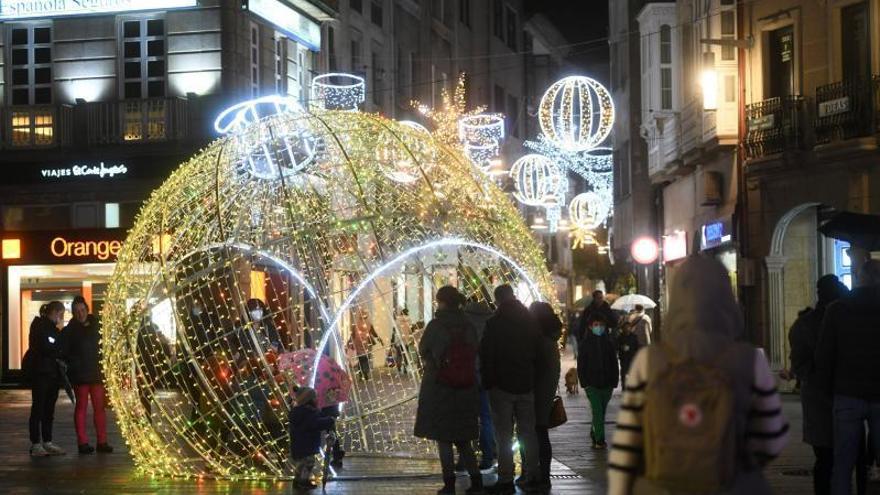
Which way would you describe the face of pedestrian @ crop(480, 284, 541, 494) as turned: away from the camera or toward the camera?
away from the camera

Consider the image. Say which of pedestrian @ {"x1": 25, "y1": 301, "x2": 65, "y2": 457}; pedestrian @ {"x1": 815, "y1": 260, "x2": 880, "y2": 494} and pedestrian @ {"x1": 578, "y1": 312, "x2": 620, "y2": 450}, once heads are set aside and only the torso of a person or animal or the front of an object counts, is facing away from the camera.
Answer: pedestrian @ {"x1": 815, "y1": 260, "x2": 880, "y2": 494}

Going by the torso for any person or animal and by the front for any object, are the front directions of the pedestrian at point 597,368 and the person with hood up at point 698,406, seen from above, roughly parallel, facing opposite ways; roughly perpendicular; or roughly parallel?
roughly parallel, facing opposite ways

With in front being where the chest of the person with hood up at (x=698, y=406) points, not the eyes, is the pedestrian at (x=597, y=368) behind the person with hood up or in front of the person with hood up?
in front

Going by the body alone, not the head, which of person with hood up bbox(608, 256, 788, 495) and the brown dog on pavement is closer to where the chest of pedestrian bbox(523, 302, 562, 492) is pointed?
the brown dog on pavement

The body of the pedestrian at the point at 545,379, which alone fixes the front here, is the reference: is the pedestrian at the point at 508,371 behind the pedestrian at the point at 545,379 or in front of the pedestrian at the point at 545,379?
in front

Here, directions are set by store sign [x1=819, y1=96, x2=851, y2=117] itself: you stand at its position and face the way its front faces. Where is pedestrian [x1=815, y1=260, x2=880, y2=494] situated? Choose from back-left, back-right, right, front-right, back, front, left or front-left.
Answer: front-left

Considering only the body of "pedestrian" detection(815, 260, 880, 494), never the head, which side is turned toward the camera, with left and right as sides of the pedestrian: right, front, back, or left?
back

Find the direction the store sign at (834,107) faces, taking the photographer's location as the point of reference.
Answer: facing the viewer and to the left of the viewer

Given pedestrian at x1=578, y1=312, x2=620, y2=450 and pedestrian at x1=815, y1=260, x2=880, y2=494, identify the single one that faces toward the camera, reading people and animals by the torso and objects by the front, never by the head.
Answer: pedestrian at x1=578, y1=312, x2=620, y2=450

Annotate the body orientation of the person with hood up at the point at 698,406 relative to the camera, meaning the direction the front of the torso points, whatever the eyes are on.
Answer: away from the camera

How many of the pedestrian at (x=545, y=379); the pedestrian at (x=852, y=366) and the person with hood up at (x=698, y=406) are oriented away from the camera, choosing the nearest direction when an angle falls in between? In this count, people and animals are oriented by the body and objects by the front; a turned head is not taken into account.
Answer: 3

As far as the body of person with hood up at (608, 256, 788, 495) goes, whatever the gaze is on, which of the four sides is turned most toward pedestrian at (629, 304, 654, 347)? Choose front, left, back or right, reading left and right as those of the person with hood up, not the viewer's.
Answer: front

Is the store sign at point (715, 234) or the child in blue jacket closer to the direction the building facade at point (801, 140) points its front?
the child in blue jacket

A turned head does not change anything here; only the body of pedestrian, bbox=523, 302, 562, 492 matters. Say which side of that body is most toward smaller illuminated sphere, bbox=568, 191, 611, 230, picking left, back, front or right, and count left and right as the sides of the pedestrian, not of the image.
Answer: front

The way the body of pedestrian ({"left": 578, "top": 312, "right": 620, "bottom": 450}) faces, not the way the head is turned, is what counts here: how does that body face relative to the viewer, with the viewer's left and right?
facing the viewer

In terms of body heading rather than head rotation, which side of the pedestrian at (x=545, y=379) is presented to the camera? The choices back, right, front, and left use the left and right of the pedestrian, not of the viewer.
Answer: back
